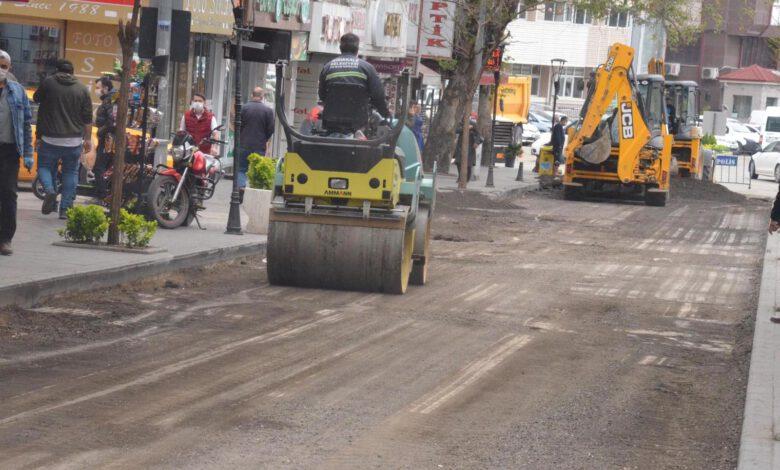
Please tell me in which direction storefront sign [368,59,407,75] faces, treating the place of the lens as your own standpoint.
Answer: facing the viewer

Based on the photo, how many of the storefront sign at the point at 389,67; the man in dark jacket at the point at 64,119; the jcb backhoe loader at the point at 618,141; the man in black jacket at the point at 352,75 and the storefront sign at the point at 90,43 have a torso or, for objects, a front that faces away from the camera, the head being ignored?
3

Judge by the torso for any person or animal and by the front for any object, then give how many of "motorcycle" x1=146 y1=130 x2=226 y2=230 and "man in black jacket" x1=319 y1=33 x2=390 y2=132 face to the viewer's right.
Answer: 0

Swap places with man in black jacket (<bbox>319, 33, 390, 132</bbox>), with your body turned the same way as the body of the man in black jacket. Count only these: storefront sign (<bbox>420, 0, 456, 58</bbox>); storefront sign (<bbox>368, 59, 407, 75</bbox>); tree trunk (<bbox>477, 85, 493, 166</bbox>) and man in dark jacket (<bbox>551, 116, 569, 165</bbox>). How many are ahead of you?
4

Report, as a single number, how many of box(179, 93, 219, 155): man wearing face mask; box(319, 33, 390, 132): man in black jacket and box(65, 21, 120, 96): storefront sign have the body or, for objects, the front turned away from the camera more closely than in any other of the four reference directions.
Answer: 1

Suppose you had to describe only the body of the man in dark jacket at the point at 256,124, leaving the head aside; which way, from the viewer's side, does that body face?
away from the camera

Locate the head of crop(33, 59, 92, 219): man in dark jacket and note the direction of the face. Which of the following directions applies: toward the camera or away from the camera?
away from the camera

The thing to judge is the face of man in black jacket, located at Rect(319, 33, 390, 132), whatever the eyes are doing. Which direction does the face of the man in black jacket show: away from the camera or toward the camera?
away from the camera

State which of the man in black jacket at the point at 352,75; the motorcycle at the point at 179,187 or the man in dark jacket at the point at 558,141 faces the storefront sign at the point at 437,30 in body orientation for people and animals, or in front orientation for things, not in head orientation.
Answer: the man in black jacket

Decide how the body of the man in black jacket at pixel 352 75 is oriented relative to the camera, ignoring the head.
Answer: away from the camera

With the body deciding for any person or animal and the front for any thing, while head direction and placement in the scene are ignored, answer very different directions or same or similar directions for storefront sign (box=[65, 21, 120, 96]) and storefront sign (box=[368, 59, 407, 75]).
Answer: same or similar directions

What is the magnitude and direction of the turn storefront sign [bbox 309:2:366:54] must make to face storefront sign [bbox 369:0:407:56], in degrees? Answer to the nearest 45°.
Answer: approximately 90° to its left

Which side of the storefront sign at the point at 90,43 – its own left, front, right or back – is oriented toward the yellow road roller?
front

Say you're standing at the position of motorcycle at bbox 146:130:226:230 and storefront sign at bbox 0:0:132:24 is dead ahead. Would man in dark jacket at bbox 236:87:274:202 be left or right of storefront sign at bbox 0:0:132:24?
right

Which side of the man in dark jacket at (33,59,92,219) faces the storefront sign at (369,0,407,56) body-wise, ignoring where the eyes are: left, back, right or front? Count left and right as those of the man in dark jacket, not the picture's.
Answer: front
